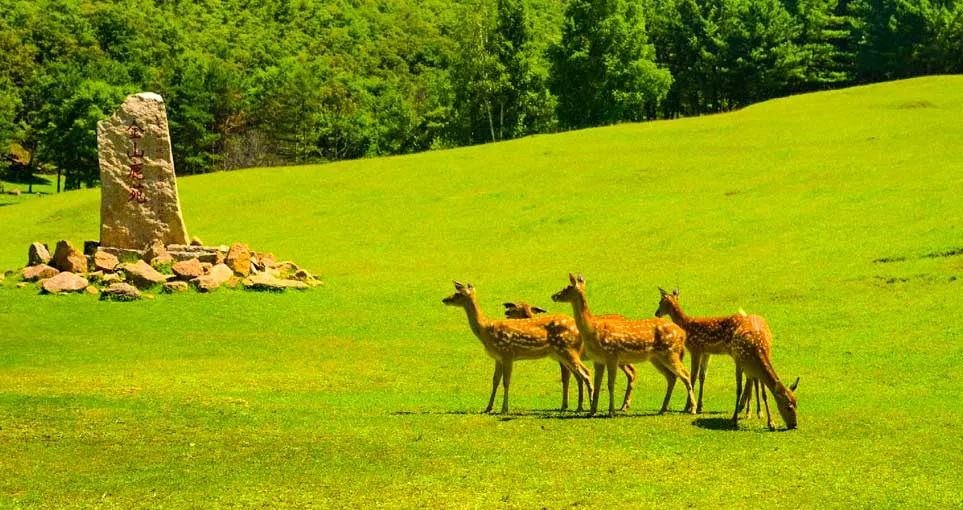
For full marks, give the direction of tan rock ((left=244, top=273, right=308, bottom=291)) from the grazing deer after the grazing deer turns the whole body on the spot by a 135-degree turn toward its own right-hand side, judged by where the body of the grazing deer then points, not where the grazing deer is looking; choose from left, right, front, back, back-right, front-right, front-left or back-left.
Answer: front-right

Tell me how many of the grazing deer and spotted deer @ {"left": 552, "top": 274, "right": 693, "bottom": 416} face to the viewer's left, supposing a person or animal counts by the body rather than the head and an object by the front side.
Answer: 1

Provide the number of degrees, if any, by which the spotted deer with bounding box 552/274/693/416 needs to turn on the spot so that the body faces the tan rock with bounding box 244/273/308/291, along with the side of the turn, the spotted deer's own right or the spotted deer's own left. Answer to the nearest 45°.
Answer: approximately 45° to the spotted deer's own right

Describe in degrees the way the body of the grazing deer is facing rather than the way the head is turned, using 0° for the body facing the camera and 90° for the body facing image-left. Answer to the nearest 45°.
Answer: approximately 315°

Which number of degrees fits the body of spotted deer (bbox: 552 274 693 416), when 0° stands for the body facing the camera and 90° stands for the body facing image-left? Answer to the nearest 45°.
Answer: approximately 90°

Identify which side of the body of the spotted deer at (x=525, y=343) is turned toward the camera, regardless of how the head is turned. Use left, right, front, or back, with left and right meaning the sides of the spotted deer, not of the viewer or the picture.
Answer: left

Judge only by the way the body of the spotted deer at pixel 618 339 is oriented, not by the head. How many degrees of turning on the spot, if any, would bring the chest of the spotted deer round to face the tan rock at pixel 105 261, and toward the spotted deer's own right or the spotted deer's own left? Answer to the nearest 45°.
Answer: approximately 45° to the spotted deer's own right

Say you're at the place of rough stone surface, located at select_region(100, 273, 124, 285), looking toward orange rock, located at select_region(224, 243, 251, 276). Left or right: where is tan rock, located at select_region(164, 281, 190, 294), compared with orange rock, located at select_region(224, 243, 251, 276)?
right

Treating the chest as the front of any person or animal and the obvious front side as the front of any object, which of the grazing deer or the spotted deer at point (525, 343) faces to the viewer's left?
the spotted deer

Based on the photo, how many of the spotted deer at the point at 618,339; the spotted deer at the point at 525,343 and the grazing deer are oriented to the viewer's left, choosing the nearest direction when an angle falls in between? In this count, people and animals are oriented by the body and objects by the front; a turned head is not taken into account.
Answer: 2

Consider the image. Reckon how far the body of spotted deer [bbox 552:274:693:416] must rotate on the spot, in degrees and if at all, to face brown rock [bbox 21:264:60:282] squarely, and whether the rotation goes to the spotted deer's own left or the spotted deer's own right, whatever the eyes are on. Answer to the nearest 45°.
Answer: approximately 45° to the spotted deer's own right
